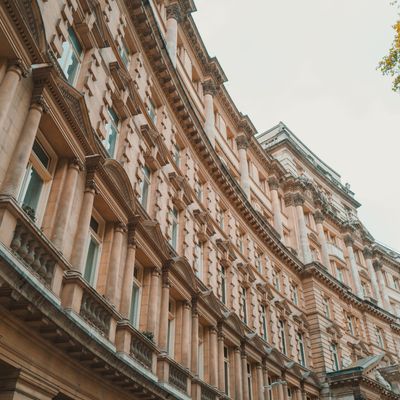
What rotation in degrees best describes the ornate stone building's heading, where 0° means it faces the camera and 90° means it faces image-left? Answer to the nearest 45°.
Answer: approximately 315°
